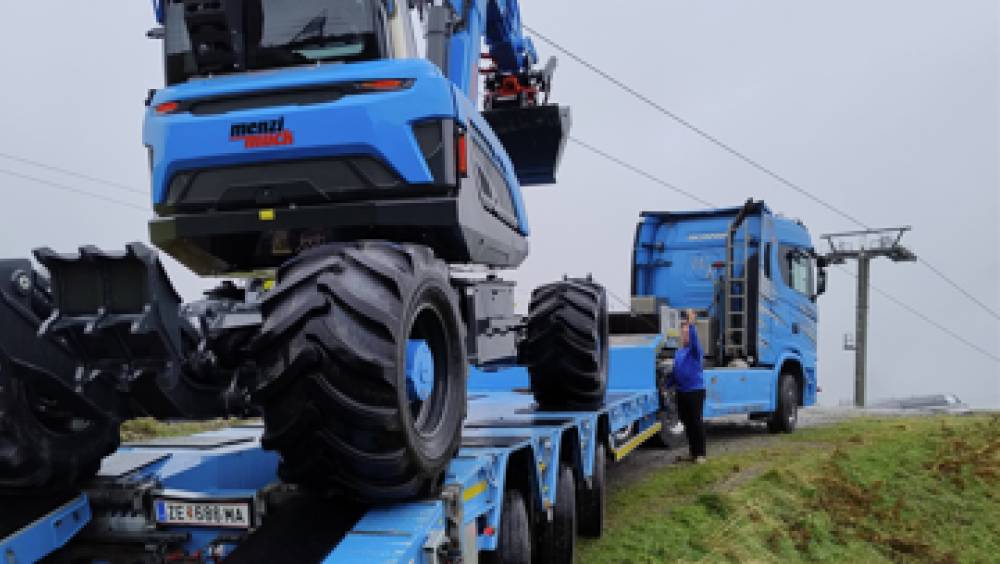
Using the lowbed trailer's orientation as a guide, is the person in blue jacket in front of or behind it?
in front

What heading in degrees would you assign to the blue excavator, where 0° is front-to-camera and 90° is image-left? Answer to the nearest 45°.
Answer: approximately 225°

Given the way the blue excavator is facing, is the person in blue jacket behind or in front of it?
in front

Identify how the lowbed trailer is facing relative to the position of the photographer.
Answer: facing away from the viewer and to the right of the viewer
